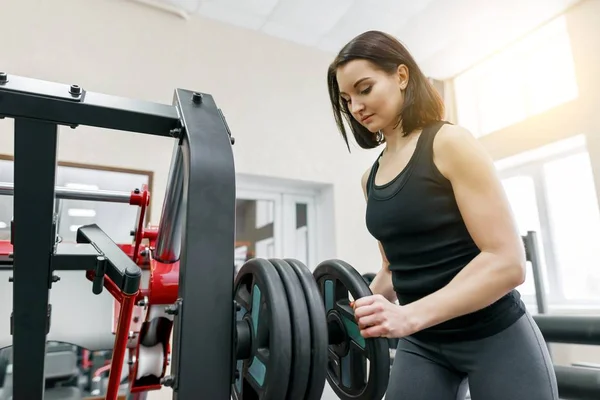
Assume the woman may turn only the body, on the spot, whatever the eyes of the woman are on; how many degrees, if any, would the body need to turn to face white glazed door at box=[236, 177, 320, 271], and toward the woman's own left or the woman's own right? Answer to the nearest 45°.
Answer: approximately 90° to the woman's own right

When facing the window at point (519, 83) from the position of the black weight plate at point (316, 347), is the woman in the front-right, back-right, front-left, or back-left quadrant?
front-right

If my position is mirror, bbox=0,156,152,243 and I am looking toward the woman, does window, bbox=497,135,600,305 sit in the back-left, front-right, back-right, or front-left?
front-left

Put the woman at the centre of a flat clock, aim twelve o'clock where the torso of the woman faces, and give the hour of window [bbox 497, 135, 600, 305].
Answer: The window is roughly at 5 o'clock from the woman.

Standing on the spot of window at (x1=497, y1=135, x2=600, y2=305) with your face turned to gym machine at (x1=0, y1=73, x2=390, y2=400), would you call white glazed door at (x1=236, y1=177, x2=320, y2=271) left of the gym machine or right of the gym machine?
right

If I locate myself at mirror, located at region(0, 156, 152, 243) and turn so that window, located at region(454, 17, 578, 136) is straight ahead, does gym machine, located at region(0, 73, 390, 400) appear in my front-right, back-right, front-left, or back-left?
front-right

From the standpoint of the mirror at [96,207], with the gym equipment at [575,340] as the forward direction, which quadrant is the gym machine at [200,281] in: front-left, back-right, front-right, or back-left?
front-right

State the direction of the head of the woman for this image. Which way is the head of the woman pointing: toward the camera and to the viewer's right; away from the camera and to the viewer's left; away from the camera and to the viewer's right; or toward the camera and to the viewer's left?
toward the camera and to the viewer's left

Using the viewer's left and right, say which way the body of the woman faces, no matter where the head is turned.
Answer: facing the viewer and to the left of the viewer

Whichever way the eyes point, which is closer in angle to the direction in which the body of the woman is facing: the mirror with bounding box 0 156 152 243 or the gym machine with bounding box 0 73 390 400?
the gym machine

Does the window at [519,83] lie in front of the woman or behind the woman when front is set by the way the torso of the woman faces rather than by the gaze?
behind

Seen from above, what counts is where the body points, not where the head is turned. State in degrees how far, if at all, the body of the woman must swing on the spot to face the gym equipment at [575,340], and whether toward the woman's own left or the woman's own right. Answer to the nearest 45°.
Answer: approximately 180°
